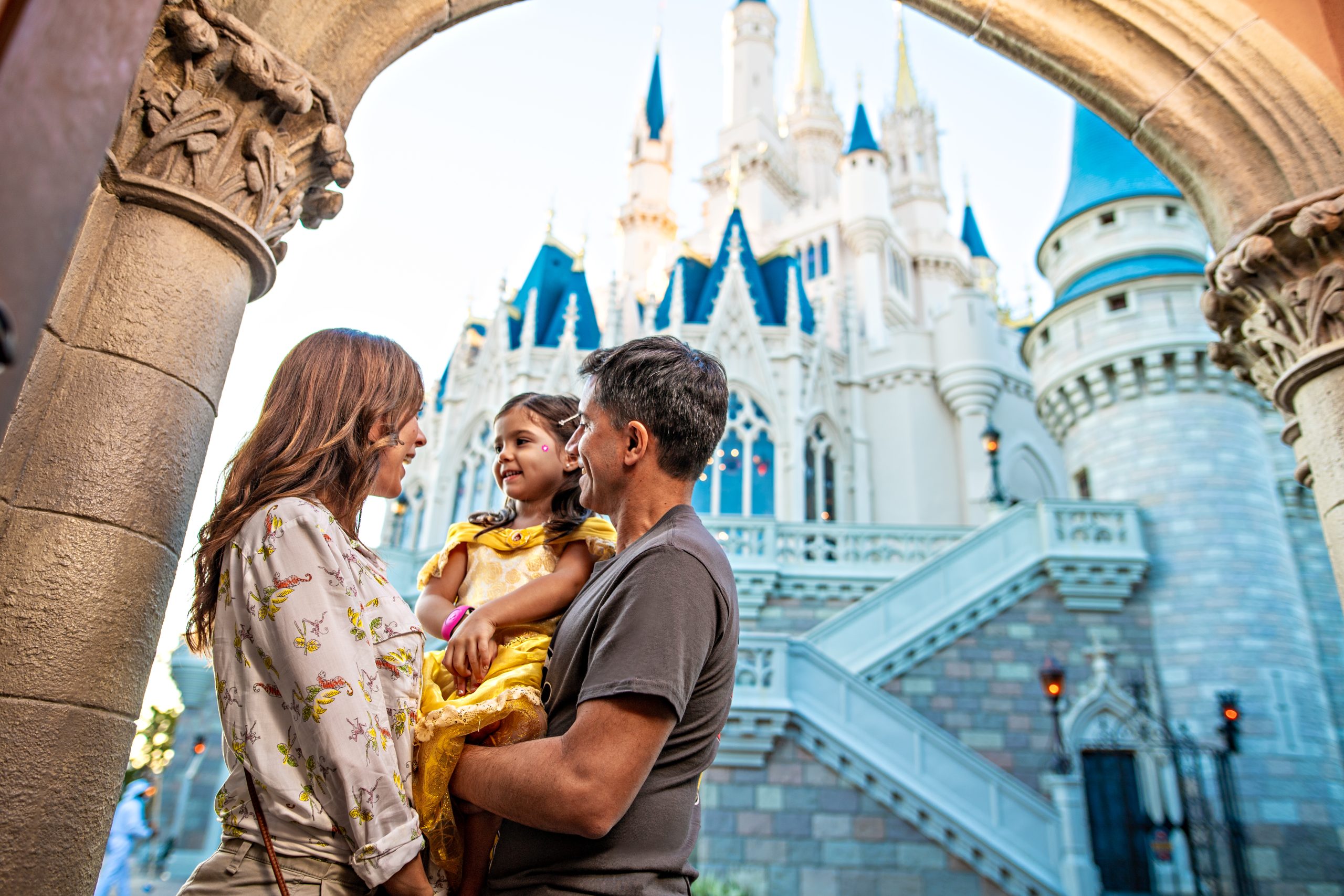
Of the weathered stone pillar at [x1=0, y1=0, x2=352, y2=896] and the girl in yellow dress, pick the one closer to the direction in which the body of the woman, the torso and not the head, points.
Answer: the girl in yellow dress

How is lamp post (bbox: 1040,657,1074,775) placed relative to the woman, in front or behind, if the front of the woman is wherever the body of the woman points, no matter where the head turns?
in front

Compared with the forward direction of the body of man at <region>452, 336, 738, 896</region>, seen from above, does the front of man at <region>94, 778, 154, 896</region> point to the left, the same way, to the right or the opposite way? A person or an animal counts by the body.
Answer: the opposite way

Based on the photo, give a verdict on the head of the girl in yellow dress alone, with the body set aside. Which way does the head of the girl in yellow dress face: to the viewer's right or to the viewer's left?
to the viewer's left

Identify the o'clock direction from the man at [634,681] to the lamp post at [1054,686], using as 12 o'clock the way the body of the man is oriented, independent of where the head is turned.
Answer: The lamp post is roughly at 4 o'clock from the man.

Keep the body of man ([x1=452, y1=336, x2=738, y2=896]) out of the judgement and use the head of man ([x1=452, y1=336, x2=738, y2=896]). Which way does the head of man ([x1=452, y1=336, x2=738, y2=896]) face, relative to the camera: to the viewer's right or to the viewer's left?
to the viewer's left

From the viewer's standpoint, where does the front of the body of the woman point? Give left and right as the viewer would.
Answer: facing to the right of the viewer

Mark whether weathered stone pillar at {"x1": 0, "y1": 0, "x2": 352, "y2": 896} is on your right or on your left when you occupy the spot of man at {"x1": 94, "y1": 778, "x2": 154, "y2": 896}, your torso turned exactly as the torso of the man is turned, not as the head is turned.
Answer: on your right

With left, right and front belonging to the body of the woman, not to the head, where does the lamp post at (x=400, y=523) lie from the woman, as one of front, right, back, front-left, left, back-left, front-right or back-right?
left

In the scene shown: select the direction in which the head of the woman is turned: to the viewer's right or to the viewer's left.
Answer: to the viewer's right

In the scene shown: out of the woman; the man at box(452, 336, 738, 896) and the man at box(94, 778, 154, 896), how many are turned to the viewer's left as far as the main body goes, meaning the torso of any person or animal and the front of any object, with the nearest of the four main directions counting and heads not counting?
1

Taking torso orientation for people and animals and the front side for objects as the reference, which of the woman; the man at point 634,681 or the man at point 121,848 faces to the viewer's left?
the man at point 634,681

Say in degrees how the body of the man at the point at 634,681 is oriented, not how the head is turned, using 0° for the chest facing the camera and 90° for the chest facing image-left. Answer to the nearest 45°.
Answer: approximately 90°
